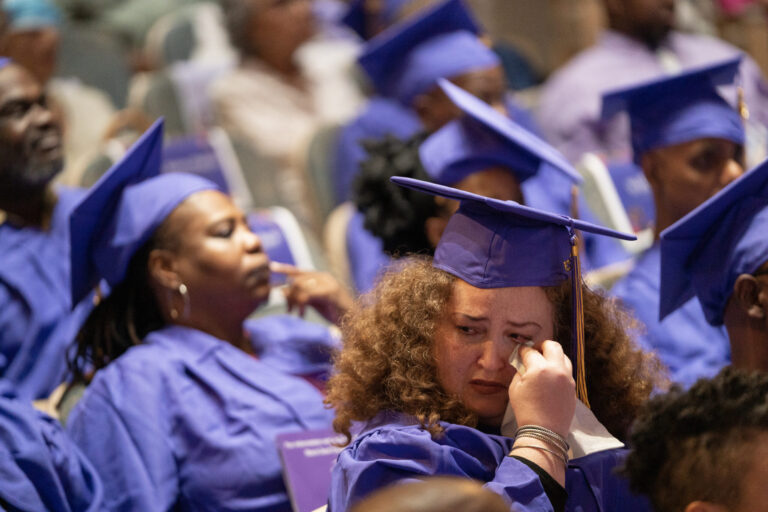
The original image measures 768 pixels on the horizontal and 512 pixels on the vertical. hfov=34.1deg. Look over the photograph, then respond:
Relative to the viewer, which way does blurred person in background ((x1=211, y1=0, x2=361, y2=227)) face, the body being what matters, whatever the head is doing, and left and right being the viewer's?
facing the viewer and to the right of the viewer

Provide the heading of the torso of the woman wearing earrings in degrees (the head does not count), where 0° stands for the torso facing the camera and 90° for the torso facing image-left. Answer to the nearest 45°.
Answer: approximately 315°

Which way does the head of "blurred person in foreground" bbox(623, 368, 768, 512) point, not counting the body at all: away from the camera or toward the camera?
away from the camera

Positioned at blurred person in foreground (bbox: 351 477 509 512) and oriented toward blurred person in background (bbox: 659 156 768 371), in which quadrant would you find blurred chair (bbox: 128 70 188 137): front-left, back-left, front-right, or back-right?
front-left

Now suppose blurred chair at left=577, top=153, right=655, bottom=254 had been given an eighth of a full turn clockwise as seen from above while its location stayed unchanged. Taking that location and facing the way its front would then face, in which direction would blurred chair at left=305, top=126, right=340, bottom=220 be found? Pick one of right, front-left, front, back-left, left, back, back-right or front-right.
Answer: right

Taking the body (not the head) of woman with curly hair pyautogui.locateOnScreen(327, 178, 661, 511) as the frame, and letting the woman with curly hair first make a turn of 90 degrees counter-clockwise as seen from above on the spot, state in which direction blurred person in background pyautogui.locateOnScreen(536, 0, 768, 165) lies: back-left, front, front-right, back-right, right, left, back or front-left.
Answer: left

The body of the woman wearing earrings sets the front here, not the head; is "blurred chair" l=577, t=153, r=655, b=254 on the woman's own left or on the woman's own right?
on the woman's own left

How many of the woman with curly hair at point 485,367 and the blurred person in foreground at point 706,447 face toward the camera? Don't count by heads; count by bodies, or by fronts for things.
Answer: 1

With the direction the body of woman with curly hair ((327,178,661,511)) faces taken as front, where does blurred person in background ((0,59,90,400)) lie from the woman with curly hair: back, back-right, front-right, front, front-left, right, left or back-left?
back-right

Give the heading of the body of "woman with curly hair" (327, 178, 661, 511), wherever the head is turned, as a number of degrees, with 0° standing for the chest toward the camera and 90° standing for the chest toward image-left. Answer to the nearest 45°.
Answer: approximately 0°
